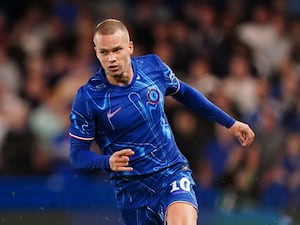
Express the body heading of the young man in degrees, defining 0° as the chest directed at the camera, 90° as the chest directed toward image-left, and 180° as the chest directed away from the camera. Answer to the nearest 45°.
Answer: approximately 0°
